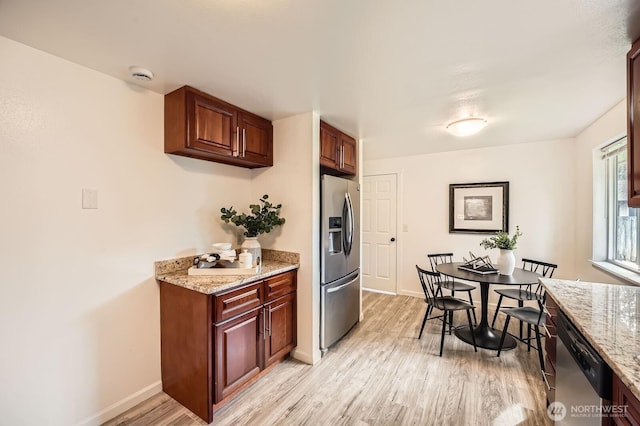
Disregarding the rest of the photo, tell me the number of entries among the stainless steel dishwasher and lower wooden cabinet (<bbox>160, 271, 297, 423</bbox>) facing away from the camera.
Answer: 0

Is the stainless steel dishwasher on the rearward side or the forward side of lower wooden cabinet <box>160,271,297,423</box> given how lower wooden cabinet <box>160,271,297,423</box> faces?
on the forward side

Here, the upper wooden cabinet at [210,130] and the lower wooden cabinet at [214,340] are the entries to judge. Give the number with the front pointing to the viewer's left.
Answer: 0

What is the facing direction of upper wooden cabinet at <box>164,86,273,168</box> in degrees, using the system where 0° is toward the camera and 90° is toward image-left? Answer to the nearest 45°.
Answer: approximately 315°

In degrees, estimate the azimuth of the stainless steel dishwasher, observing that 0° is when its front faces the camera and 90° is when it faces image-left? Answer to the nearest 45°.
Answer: approximately 45°

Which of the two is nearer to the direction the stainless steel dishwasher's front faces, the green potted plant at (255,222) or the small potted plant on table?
the green potted plant

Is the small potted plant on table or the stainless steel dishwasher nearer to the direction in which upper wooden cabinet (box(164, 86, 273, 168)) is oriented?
the stainless steel dishwasher

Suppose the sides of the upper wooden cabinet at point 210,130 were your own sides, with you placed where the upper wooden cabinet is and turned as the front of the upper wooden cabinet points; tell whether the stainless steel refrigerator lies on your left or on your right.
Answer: on your left

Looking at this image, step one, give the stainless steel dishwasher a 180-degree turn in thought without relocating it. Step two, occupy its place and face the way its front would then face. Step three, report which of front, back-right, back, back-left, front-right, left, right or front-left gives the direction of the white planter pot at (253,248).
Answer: back-left

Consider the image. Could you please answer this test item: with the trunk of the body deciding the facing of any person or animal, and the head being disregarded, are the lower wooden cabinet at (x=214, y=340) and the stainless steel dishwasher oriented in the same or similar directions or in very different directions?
very different directions
